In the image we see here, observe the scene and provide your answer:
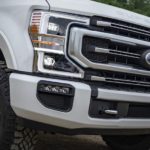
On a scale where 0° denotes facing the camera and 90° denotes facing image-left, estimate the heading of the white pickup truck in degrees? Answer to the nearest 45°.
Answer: approximately 315°
